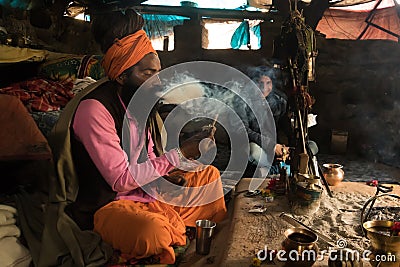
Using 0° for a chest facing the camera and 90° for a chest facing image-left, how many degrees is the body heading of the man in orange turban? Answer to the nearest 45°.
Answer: approximately 270°

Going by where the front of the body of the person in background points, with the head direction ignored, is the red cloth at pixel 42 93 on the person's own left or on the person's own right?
on the person's own right

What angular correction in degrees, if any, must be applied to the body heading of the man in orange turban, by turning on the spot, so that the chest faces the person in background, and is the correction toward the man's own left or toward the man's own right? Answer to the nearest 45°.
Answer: approximately 45° to the man's own left

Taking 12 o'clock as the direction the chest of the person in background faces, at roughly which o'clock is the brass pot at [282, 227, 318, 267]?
The brass pot is roughly at 12 o'clock from the person in background.

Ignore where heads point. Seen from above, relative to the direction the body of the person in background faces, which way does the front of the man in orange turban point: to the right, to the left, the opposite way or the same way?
to the left

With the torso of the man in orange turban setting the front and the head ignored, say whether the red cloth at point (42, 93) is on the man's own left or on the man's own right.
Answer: on the man's own left

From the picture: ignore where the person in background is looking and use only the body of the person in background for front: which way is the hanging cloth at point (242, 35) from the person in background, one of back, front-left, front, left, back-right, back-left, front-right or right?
back

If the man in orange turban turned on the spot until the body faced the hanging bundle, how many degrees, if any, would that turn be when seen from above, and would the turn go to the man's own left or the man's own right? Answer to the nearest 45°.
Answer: approximately 45° to the man's own left

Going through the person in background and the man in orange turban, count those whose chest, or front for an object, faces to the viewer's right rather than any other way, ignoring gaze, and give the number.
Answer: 1

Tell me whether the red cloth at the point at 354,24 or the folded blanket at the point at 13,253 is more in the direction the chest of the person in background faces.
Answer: the folded blanket

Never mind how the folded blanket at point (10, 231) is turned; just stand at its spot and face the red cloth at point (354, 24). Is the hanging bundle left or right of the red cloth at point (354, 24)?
right

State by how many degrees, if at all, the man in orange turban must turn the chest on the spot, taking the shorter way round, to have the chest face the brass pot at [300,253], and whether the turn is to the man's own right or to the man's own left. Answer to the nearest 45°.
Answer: approximately 45° to the man's own right

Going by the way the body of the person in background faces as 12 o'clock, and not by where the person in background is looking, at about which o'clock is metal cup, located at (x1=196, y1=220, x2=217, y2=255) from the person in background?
The metal cup is roughly at 12 o'clock from the person in background.
